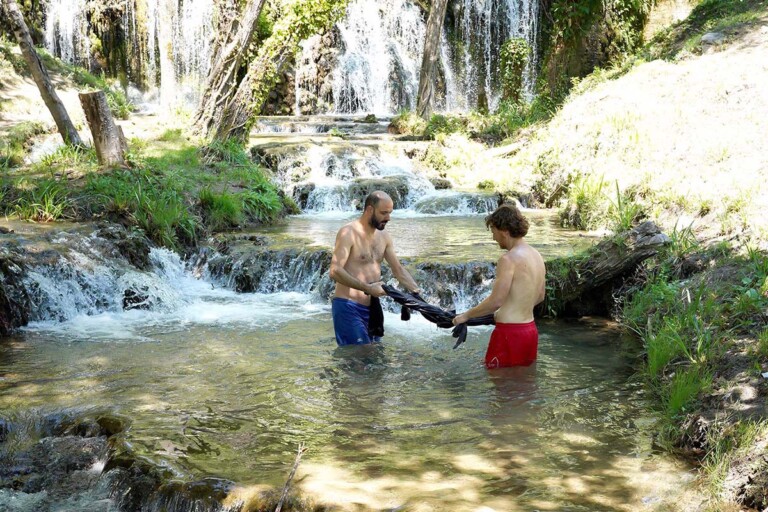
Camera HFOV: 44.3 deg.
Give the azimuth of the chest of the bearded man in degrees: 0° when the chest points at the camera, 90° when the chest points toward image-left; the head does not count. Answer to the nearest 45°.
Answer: approximately 315°

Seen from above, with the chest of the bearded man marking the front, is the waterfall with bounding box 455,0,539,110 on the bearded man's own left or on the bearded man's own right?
on the bearded man's own left

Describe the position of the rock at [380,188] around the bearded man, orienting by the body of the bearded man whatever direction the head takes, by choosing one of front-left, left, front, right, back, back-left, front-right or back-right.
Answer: back-left

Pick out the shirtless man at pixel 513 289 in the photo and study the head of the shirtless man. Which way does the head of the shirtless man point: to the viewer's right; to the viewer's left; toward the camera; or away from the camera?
to the viewer's left

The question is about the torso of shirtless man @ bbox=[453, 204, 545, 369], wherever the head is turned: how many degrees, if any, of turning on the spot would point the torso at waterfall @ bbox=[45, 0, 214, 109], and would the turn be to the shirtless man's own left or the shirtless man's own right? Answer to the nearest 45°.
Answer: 0° — they already face it

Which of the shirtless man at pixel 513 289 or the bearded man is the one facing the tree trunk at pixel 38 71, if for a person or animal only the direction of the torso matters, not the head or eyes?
the shirtless man

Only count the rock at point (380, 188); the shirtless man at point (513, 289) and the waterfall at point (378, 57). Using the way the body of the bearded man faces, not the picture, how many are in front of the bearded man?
1

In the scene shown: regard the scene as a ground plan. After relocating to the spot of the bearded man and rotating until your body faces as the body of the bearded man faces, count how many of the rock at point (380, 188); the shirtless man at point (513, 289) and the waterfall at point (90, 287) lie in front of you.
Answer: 1

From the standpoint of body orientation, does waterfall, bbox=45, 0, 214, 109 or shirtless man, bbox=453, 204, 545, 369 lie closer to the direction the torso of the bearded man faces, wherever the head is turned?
the shirtless man

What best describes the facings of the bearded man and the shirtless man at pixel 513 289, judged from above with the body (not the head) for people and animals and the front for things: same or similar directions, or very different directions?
very different directions

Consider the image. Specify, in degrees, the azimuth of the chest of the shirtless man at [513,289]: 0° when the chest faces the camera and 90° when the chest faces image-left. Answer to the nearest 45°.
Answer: approximately 135°

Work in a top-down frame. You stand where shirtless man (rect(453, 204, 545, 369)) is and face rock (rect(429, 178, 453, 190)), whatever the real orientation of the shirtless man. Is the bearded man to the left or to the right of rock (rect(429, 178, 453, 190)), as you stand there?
left
